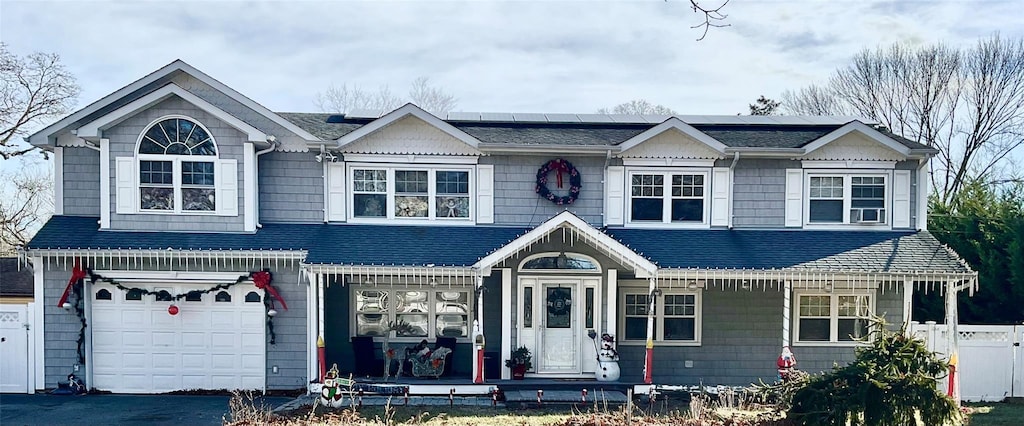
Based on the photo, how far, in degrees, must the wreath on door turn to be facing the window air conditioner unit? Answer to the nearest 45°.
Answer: approximately 90° to its left

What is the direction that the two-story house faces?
toward the camera

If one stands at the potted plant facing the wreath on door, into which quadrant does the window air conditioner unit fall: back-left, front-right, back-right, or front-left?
front-right

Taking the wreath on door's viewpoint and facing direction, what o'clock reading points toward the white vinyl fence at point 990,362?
The white vinyl fence is roughly at 9 o'clock from the wreath on door.

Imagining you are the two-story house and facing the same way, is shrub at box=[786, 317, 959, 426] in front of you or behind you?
in front

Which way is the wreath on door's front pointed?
toward the camera

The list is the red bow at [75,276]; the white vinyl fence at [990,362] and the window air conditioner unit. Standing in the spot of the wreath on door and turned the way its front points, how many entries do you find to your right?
1

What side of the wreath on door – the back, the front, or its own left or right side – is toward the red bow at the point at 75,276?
right
